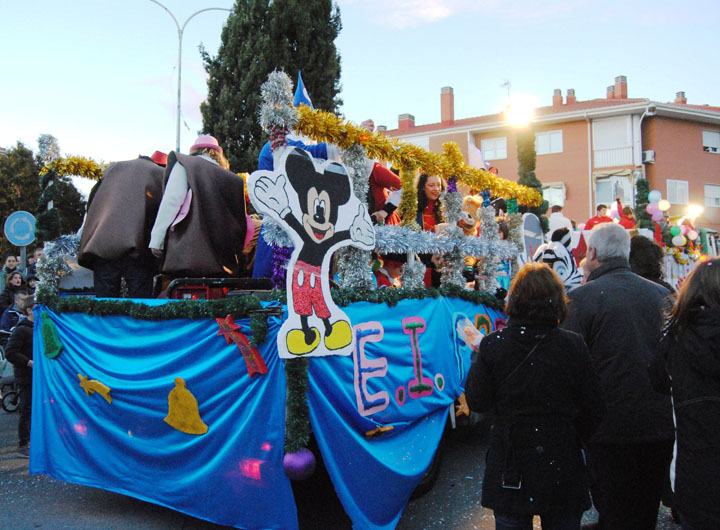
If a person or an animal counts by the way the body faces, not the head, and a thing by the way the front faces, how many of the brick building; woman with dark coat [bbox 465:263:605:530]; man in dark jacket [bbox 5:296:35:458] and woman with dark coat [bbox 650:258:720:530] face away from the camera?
2

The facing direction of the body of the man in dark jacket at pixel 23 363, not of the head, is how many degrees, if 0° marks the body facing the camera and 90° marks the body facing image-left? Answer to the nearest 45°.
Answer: approximately 270°

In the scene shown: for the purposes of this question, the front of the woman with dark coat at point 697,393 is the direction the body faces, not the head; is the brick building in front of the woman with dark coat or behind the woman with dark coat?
in front

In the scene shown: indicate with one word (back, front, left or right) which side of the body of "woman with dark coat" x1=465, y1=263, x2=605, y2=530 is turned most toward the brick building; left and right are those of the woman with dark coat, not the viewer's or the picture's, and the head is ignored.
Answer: front

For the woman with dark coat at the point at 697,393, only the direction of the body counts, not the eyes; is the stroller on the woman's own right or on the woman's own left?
on the woman's own left

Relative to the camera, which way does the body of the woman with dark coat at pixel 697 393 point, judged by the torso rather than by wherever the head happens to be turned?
away from the camera

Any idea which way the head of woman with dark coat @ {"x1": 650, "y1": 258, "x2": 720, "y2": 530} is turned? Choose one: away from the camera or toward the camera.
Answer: away from the camera

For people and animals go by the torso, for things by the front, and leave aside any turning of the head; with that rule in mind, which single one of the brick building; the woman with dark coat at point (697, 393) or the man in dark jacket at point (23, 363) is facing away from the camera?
the woman with dark coat

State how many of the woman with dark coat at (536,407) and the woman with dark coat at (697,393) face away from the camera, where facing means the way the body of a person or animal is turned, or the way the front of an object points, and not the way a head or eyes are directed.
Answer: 2

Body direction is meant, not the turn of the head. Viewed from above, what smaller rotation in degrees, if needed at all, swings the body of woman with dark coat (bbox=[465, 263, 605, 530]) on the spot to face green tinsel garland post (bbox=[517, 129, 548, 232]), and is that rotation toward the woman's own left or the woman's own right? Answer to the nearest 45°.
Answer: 0° — they already face it
